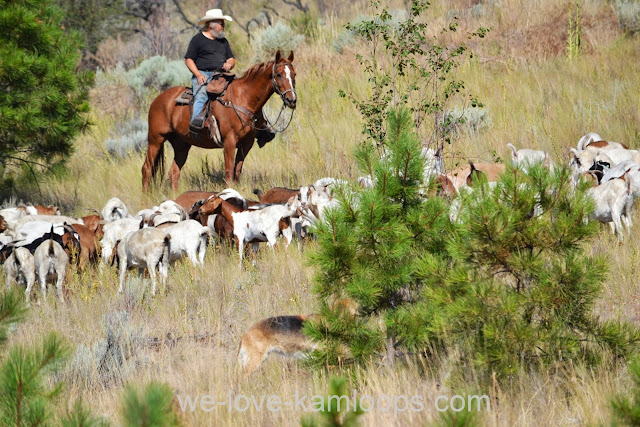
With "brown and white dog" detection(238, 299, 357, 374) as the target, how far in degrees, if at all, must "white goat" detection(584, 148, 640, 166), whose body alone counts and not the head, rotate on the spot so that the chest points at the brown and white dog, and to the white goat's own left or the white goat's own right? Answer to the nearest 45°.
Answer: approximately 45° to the white goat's own left

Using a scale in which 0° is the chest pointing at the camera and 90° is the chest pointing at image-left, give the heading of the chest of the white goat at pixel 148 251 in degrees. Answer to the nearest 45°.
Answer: approximately 135°

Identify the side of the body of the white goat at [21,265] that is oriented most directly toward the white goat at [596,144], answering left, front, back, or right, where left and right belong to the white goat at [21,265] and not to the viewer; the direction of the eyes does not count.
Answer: right

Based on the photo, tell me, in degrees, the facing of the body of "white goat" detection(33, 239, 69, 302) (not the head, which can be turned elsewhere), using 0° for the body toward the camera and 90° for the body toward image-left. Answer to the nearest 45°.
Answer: approximately 180°

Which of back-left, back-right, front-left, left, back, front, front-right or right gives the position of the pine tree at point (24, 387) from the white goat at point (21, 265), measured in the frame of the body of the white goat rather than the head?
back

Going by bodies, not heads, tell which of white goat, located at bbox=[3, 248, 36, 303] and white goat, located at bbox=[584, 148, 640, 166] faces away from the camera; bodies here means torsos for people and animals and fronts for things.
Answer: white goat, located at bbox=[3, 248, 36, 303]

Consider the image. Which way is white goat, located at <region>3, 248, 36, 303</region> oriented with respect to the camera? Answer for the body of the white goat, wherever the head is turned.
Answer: away from the camera
